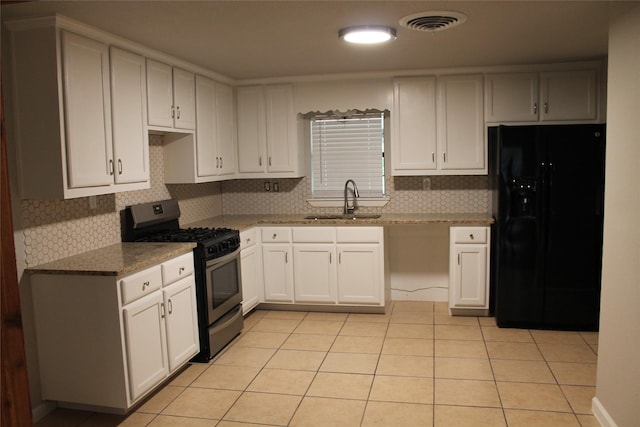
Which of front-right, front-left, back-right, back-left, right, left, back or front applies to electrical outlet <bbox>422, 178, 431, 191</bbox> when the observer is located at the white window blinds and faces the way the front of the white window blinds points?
left

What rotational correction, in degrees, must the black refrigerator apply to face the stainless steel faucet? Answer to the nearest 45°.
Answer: approximately 90° to its right

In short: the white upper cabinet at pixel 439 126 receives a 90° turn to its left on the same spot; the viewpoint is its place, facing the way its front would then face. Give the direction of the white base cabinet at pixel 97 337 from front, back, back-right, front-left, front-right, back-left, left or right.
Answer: back-right

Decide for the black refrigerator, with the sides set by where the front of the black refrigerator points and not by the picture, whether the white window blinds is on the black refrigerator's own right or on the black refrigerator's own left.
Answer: on the black refrigerator's own right

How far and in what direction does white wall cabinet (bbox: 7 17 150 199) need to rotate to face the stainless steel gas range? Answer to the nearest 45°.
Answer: approximately 90° to its left

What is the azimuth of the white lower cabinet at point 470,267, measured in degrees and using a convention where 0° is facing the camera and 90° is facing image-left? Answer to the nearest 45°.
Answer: approximately 0°

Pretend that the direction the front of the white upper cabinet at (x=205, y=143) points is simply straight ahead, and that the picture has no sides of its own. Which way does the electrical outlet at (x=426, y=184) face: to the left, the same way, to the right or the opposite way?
to the right

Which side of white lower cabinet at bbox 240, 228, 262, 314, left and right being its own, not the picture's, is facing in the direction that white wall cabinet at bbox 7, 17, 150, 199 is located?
right

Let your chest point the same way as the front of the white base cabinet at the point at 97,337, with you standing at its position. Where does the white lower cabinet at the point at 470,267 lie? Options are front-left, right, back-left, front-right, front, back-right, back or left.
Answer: front-left

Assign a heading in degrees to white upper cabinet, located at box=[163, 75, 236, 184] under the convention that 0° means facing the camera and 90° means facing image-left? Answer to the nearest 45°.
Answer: approximately 315°

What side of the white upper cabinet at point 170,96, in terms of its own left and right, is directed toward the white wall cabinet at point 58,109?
right

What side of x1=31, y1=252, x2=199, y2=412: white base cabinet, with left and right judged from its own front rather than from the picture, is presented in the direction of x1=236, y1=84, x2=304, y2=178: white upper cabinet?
left
